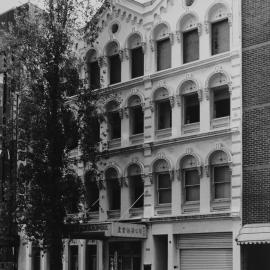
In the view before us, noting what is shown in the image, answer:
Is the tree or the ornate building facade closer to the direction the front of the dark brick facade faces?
the tree

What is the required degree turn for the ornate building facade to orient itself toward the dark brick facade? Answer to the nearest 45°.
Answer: approximately 90° to its left

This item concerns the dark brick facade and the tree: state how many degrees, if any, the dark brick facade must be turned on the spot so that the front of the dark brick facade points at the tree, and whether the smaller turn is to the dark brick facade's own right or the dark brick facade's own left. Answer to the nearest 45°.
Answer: approximately 45° to the dark brick facade's own right

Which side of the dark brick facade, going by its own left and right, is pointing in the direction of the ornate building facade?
right

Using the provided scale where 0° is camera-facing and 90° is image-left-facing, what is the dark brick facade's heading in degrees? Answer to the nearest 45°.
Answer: approximately 45°

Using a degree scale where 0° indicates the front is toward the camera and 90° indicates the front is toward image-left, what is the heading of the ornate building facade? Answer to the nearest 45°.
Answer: approximately 45°
